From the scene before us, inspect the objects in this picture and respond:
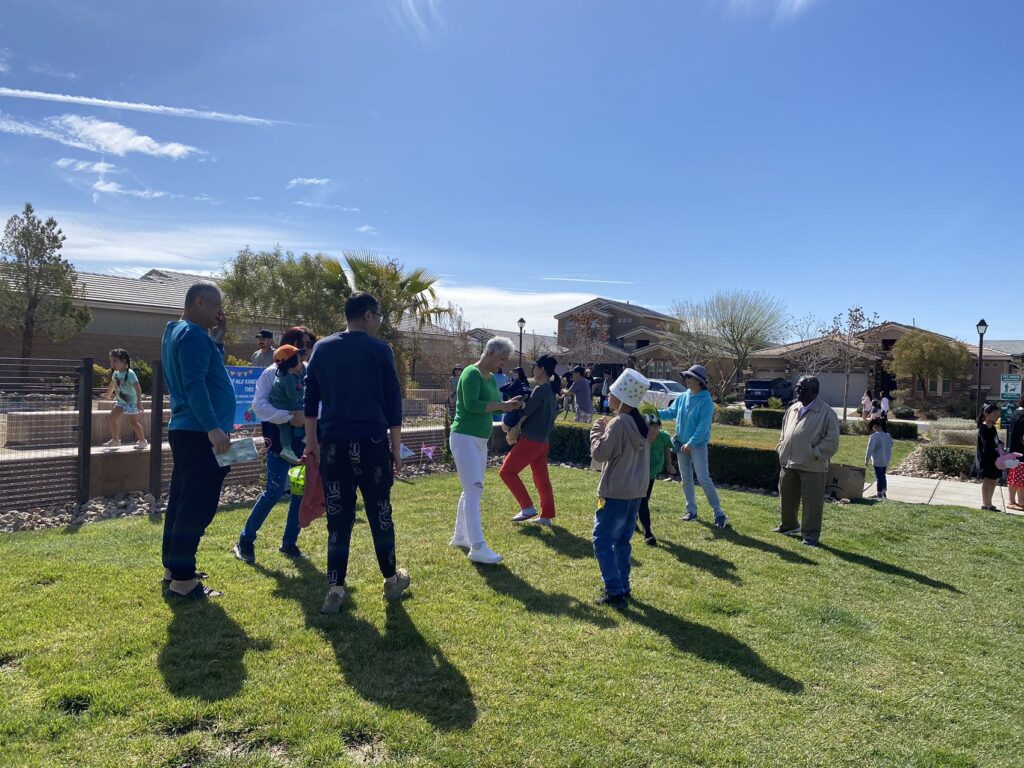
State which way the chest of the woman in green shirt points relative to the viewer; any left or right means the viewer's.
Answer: facing to the right of the viewer

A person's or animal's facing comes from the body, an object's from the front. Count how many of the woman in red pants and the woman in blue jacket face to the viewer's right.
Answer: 0

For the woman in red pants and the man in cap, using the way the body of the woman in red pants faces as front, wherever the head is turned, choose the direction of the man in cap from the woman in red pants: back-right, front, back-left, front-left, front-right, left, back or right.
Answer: front-right

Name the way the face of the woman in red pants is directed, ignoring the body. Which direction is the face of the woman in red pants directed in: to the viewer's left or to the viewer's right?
to the viewer's left

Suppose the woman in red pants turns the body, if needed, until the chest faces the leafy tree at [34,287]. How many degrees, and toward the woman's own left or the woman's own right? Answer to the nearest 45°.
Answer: approximately 45° to the woman's own right

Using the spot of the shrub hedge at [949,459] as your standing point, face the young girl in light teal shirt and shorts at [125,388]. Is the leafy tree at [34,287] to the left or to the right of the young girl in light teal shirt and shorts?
right

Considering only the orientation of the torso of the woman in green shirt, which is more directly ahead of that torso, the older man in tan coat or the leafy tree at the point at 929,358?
the older man in tan coat

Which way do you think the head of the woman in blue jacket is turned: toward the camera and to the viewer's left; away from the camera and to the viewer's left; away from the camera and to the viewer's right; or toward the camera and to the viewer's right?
toward the camera and to the viewer's left

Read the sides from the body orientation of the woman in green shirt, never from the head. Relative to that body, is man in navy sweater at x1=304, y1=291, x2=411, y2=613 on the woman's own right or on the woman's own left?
on the woman's own right

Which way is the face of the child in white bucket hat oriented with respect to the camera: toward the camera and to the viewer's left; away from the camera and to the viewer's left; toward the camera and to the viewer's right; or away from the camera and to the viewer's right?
away from the camera and to the viewer's left

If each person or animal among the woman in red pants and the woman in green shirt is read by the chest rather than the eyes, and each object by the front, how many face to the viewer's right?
1

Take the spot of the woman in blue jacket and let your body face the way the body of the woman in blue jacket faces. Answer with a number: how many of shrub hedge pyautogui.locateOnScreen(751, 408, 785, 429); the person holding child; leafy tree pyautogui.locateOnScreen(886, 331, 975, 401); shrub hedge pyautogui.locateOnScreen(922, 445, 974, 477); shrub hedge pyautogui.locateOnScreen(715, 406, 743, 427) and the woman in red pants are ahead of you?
2

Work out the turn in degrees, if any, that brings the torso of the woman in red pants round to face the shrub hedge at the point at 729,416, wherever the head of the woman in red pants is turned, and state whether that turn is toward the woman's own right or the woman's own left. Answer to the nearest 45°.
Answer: approximately 90° to the woman's own right

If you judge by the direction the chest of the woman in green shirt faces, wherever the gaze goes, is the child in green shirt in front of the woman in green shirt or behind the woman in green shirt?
in front

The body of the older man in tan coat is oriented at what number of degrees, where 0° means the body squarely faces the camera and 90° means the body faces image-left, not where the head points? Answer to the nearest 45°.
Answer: approximately 45°

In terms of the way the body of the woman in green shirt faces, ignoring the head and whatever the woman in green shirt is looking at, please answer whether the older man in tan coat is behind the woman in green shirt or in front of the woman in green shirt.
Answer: in front

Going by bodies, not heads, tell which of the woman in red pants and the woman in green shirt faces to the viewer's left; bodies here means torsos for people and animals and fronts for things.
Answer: the woman in red pants

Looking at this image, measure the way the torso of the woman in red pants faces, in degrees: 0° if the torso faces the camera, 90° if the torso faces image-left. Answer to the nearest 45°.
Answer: approximately 90°
